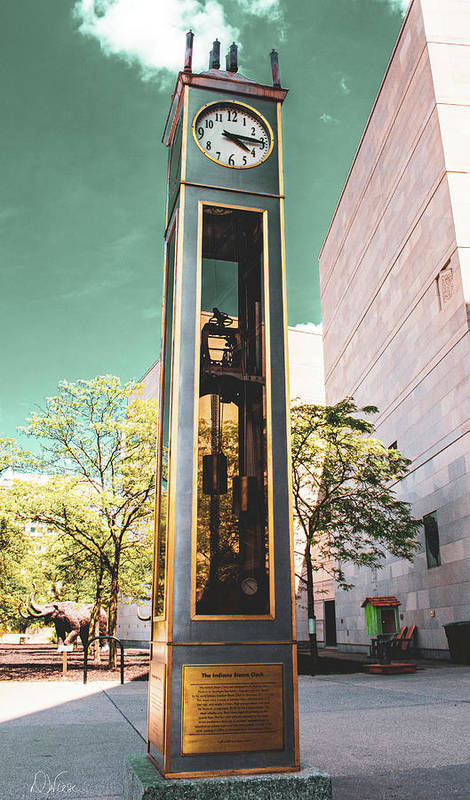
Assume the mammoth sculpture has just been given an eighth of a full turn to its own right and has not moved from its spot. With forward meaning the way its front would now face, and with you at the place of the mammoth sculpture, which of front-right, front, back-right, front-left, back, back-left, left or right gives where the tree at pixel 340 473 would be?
back

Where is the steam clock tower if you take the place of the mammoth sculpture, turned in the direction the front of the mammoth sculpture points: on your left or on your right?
on your left

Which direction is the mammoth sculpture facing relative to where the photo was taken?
to the viewer's left
